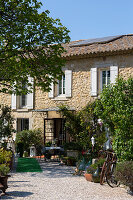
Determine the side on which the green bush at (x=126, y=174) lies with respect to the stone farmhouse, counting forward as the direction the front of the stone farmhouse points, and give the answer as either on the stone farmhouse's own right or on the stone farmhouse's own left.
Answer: on the stone farmhouse's own left

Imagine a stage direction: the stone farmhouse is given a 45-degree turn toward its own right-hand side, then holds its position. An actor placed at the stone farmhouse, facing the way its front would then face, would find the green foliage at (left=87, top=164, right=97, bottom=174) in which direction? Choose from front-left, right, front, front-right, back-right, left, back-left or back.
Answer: left

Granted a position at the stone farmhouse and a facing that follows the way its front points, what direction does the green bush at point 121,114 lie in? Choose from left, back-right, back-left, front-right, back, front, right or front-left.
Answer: front-left

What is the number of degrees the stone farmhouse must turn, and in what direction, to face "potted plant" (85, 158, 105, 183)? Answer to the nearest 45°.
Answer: approximately 45° to its left

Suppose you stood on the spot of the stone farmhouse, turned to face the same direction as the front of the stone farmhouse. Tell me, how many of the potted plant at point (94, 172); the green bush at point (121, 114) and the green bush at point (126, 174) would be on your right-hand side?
0

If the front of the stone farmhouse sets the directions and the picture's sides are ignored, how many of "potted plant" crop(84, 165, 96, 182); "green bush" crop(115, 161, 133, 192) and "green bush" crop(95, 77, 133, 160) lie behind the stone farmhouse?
0

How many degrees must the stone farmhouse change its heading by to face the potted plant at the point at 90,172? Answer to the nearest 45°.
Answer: approximately 45° to its left
